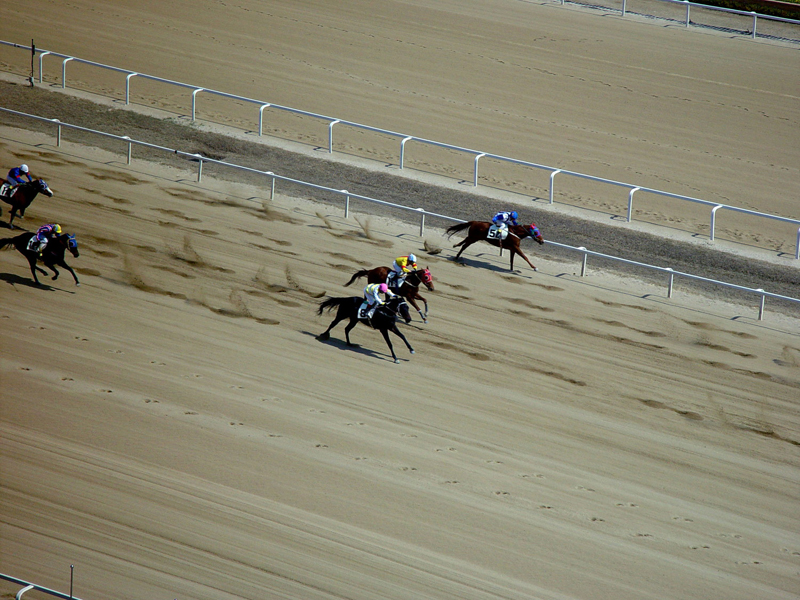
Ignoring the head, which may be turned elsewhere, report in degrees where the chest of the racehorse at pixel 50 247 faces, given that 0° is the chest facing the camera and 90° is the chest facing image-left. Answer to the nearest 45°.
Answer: approximately 270°

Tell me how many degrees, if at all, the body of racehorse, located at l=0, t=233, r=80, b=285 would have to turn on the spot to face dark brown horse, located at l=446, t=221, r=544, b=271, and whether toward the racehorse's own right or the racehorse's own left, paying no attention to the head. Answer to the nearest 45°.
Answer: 0° — it already faces it

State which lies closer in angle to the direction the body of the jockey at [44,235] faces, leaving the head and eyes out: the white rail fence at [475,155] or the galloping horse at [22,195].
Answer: the white rail fence

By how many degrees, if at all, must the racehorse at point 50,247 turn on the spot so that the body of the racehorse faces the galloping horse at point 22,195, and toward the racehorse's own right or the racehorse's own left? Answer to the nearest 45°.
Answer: approximately 90° to the racehorse's own left

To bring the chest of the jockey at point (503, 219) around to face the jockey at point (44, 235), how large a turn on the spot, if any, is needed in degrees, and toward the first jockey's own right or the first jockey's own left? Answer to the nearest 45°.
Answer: approximately 135° to the first jockey's own right

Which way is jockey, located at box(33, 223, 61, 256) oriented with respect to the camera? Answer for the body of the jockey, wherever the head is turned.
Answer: to the viewer's right

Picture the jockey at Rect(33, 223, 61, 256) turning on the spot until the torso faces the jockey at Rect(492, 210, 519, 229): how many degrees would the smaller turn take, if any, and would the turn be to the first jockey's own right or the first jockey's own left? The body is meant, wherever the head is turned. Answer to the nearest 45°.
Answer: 0° — they already face them

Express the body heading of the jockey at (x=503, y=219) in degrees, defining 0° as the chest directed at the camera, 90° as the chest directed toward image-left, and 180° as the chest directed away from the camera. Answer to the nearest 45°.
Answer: approximately 270°
